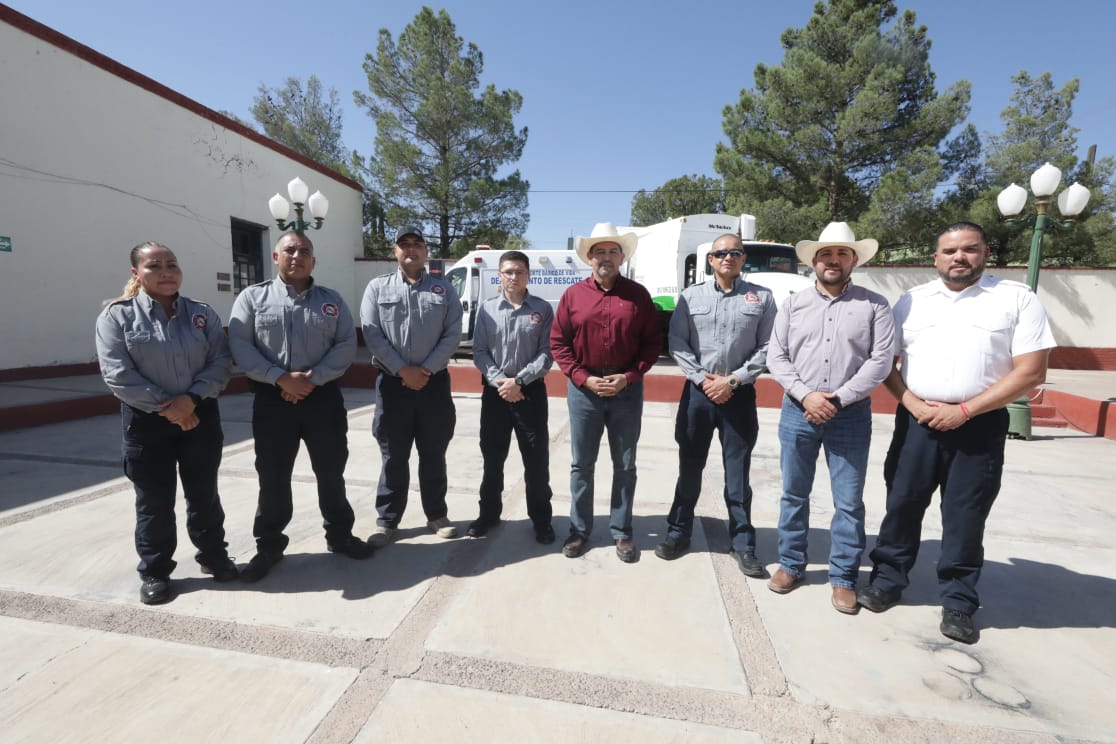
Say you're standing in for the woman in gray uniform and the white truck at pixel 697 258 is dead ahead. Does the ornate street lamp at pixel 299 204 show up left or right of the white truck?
left

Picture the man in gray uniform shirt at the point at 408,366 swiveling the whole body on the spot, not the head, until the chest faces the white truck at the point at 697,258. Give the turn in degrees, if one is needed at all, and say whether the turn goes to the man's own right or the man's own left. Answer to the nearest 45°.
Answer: approximately 135° to the man's own left

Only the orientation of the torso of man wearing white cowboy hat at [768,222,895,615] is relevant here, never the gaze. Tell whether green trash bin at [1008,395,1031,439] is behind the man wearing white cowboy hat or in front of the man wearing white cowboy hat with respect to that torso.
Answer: behind

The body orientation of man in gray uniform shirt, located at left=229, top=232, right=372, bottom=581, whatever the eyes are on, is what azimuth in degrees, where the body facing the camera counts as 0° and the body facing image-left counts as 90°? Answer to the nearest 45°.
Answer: approximately 0°

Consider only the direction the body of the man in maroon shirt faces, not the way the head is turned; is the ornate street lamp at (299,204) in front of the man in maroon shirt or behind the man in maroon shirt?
behind

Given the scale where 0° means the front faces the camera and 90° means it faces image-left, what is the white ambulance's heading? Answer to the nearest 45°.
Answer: approximately 45°

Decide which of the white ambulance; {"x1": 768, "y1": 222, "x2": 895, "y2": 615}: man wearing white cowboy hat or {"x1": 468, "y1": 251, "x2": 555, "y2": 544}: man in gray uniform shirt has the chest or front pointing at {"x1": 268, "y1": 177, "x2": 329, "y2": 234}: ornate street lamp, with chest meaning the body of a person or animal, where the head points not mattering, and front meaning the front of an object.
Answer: the white ambulance

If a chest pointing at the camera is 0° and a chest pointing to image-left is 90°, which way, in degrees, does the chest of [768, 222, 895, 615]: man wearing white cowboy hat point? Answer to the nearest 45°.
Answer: approximately 0°

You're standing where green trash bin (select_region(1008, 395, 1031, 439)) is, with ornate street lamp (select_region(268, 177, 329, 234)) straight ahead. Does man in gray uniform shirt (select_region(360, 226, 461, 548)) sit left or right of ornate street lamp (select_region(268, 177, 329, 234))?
left

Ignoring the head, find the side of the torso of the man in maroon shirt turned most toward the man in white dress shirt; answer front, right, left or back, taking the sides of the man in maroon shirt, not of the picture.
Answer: left

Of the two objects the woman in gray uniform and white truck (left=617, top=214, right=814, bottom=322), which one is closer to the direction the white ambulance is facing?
the woman in gray uniform

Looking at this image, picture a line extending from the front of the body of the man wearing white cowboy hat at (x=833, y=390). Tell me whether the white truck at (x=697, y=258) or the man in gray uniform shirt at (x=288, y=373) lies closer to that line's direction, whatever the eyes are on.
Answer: the man in gray uniform shirt
